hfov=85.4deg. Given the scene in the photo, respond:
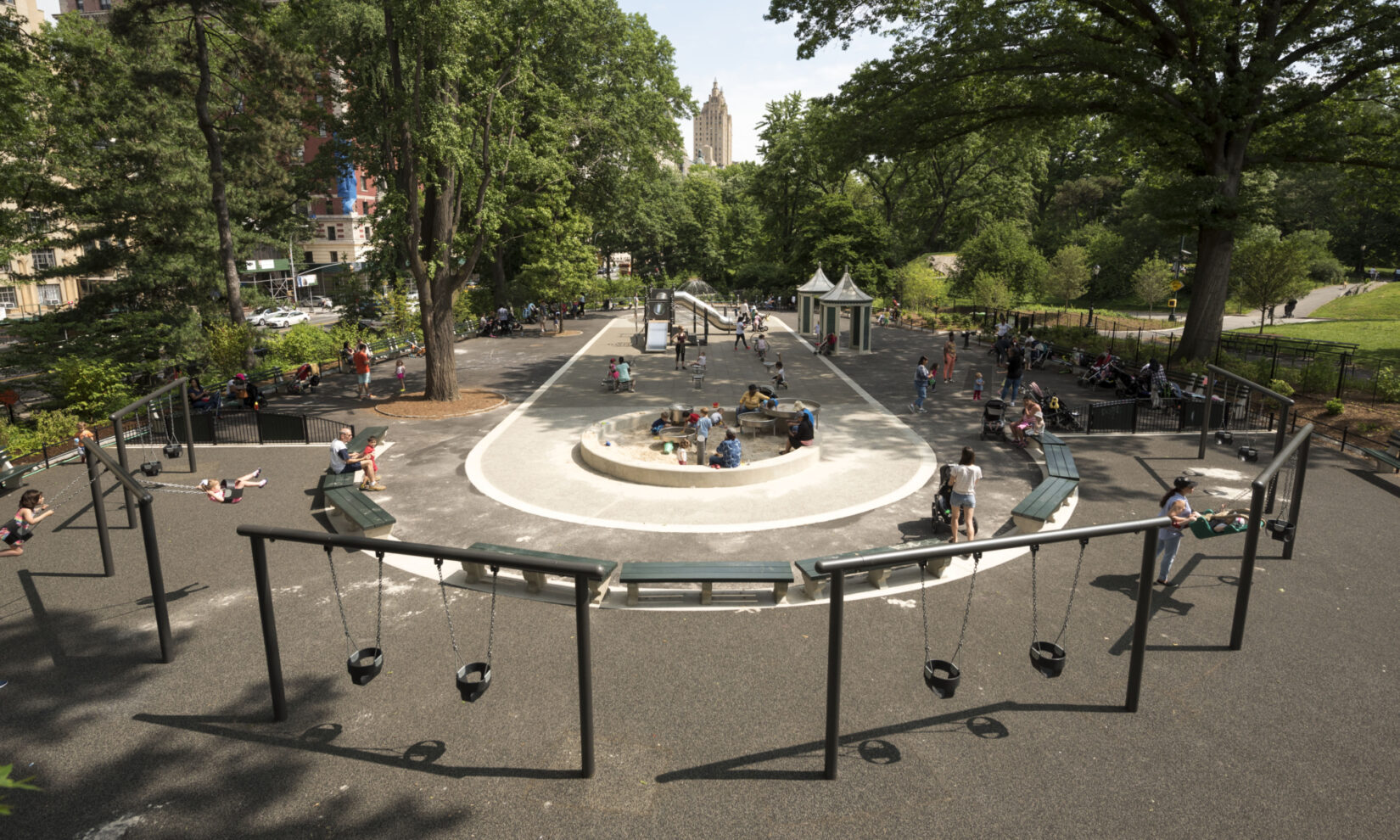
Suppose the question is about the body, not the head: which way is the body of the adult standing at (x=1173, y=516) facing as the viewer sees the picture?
to the viewer's right

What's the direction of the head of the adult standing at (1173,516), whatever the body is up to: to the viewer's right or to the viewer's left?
to the viewer's right

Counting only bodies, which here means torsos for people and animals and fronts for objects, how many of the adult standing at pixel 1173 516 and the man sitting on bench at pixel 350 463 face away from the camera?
0

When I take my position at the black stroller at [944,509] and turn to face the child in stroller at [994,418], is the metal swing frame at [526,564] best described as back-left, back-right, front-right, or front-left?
back-left

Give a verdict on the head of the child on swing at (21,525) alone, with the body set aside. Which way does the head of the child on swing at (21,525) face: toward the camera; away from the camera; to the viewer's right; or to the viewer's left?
to the viewer's right

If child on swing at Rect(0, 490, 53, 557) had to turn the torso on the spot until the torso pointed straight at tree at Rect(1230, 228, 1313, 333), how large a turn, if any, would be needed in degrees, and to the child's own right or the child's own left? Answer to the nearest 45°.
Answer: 0° — they already face it

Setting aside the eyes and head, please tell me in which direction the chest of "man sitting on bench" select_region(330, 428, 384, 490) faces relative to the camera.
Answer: to the viewer's right

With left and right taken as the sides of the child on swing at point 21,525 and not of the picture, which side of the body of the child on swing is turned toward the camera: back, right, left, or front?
right
